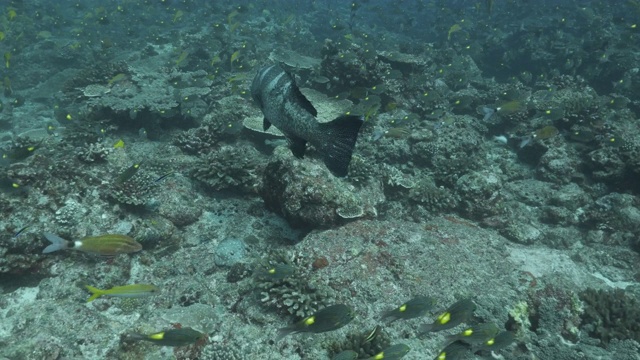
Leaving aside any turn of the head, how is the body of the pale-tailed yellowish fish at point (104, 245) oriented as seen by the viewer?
to the viewer's right

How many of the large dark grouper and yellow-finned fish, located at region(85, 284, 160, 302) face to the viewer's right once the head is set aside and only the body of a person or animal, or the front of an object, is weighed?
1

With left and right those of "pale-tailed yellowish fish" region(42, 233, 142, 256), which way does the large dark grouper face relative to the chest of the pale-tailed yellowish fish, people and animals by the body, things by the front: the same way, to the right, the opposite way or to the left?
to the left

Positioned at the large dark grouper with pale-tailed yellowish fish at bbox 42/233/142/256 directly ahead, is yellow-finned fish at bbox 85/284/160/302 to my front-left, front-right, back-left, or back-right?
front-left

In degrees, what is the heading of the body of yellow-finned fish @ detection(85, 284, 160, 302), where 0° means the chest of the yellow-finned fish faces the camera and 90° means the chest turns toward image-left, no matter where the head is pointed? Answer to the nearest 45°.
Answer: approximately 270°

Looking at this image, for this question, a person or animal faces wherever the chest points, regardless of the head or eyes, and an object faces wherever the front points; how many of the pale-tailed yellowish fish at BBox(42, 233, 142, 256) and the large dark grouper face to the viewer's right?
1
